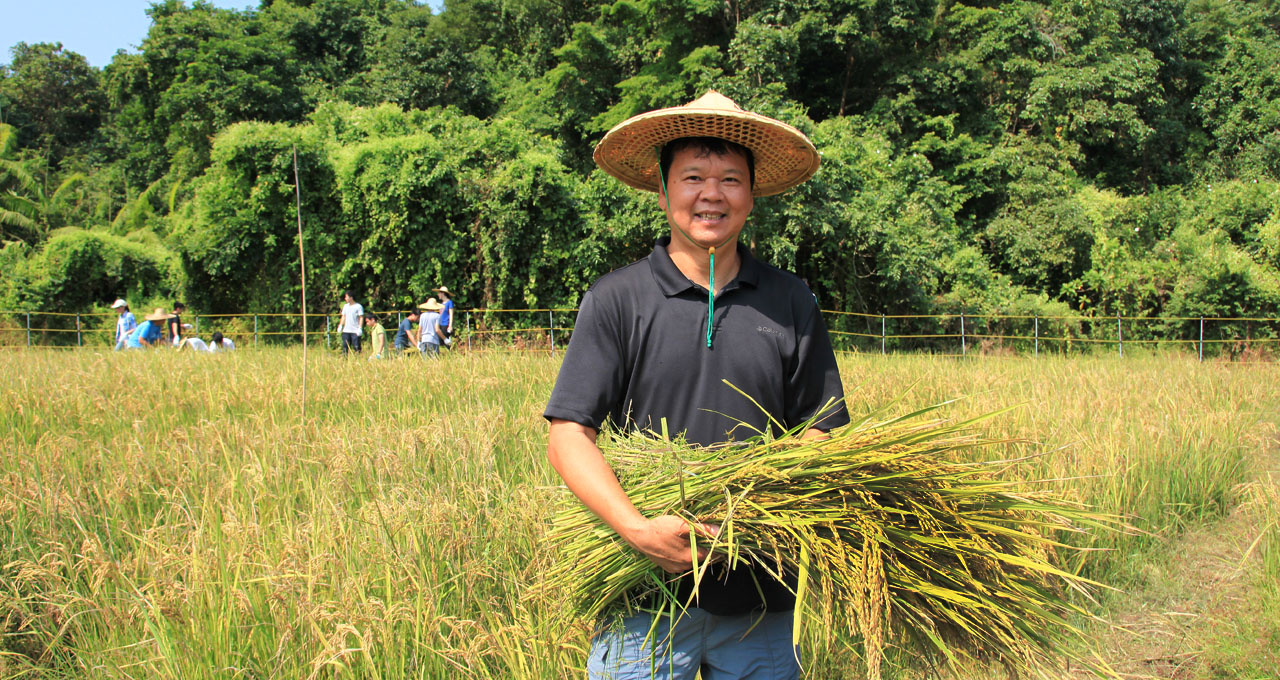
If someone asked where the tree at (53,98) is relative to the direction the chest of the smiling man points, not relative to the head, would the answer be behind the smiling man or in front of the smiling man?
behind

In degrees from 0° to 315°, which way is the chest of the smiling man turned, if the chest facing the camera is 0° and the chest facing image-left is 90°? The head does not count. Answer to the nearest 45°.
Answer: approximately 0°

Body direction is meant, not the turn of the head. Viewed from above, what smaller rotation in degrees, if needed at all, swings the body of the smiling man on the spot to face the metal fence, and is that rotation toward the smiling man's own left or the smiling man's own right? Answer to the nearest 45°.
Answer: approximately 180°

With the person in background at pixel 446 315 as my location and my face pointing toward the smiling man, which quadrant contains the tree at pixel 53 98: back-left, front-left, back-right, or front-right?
back-right

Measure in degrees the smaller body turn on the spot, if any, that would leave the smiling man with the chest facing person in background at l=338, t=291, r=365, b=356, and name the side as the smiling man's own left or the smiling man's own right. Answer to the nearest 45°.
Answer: approximately 135° to the smiling man's own right

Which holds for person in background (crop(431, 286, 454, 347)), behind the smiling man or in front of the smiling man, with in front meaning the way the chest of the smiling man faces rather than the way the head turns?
behind

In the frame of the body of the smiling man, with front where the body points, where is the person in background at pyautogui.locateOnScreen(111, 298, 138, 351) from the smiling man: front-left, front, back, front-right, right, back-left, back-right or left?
back-right
